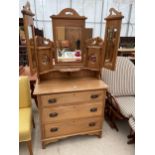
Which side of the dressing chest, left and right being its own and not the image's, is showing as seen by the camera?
front

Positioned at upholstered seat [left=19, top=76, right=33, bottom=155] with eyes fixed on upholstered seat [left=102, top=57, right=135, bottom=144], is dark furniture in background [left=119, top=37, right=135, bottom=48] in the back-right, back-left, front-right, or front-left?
front-left

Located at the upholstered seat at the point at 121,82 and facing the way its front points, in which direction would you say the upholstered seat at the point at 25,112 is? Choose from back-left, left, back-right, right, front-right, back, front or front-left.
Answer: right

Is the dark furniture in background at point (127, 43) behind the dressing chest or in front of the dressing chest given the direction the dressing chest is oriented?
behind
